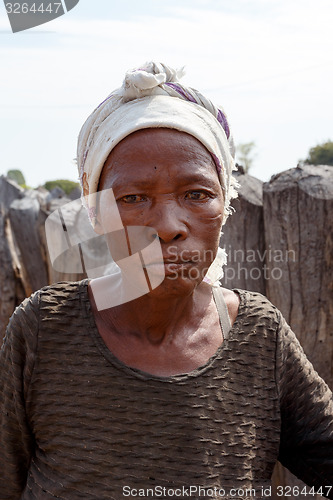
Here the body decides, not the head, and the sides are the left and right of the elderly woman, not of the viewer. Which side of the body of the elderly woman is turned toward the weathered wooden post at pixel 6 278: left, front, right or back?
back

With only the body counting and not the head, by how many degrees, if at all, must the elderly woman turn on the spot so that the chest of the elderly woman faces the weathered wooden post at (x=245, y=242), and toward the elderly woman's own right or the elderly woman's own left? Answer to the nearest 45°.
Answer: approximately 180°

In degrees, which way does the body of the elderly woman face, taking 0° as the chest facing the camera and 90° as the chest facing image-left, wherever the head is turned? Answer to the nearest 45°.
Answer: approximately 0°

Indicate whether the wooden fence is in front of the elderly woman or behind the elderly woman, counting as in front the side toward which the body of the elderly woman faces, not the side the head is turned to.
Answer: behind
